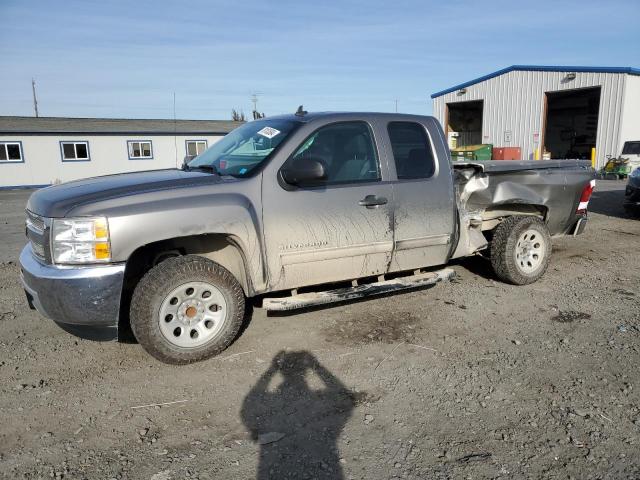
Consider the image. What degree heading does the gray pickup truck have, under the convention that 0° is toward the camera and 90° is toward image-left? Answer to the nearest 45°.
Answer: approximately 45°

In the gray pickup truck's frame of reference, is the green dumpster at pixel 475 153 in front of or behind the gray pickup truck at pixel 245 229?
behind

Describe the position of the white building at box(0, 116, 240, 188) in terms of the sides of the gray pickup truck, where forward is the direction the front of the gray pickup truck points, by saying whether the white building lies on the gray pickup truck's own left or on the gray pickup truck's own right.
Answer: on the gray pickup truck's own right

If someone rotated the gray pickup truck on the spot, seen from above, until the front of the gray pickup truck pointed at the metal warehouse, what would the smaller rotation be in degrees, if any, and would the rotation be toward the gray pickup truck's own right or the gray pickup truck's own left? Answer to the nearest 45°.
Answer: approximately 180°
